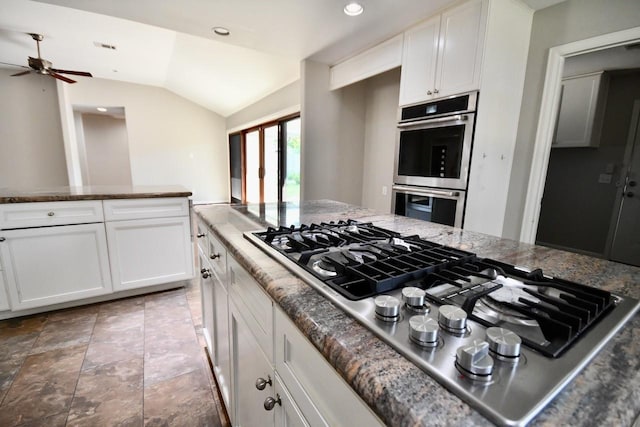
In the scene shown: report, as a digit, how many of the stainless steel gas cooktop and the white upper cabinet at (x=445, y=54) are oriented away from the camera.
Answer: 0

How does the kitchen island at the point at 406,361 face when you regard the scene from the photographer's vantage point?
facing the viewer and to the left of the viewer

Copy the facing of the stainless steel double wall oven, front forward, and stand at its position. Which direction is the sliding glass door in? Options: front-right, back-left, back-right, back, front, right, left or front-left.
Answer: right

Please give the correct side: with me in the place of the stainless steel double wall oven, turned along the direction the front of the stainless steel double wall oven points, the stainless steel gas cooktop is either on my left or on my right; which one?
on my left

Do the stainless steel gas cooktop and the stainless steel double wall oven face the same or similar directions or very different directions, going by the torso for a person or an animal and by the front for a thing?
same or similar directions

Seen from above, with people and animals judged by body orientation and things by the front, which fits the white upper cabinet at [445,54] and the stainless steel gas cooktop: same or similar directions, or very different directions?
same or similar directions

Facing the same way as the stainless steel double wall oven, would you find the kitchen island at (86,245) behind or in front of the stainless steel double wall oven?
in front

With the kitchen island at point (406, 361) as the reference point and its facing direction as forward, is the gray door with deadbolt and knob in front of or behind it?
behind

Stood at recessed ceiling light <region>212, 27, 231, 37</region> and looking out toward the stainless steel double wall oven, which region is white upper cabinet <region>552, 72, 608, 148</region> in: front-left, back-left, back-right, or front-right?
front-left

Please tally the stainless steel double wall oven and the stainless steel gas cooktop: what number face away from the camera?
0

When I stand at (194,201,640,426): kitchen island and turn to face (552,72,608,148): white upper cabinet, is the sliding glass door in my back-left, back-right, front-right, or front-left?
front-left

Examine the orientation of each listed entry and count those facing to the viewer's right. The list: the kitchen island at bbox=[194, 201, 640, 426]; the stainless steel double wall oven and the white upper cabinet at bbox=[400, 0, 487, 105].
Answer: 0

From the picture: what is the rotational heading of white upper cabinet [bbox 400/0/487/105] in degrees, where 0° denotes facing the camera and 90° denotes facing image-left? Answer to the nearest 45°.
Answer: approximately 45°
